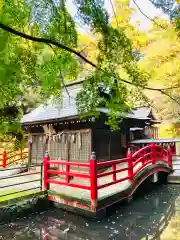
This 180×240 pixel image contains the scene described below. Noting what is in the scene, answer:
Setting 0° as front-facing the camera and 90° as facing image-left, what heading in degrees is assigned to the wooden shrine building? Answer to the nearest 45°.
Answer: approximately 45°

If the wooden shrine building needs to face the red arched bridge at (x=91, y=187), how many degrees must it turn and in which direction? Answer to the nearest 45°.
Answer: approximately 45° to its left
